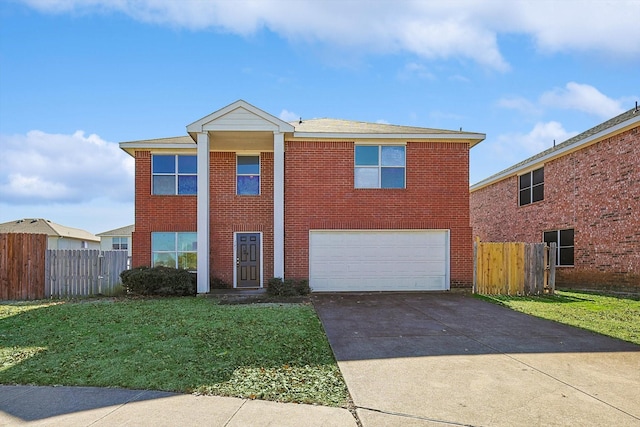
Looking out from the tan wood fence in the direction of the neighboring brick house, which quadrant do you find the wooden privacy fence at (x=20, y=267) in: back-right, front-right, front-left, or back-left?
back-left

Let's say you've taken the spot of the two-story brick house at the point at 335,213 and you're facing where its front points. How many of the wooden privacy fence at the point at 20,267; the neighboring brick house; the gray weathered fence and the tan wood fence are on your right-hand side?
2

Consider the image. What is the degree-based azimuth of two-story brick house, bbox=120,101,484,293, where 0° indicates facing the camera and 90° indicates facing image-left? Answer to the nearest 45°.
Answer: approximately 0°

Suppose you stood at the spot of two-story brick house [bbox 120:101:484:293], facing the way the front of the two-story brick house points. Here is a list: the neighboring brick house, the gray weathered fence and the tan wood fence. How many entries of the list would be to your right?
1

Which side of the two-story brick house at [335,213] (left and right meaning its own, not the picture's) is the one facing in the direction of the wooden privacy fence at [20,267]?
right

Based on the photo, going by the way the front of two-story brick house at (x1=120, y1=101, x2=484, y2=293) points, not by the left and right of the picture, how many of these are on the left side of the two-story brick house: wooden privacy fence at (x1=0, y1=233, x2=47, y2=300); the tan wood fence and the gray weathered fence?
1

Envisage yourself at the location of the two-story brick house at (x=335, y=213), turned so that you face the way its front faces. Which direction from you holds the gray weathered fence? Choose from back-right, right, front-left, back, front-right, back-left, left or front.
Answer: right

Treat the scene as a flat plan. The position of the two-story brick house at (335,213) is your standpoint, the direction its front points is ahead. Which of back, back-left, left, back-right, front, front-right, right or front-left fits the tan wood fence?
left
